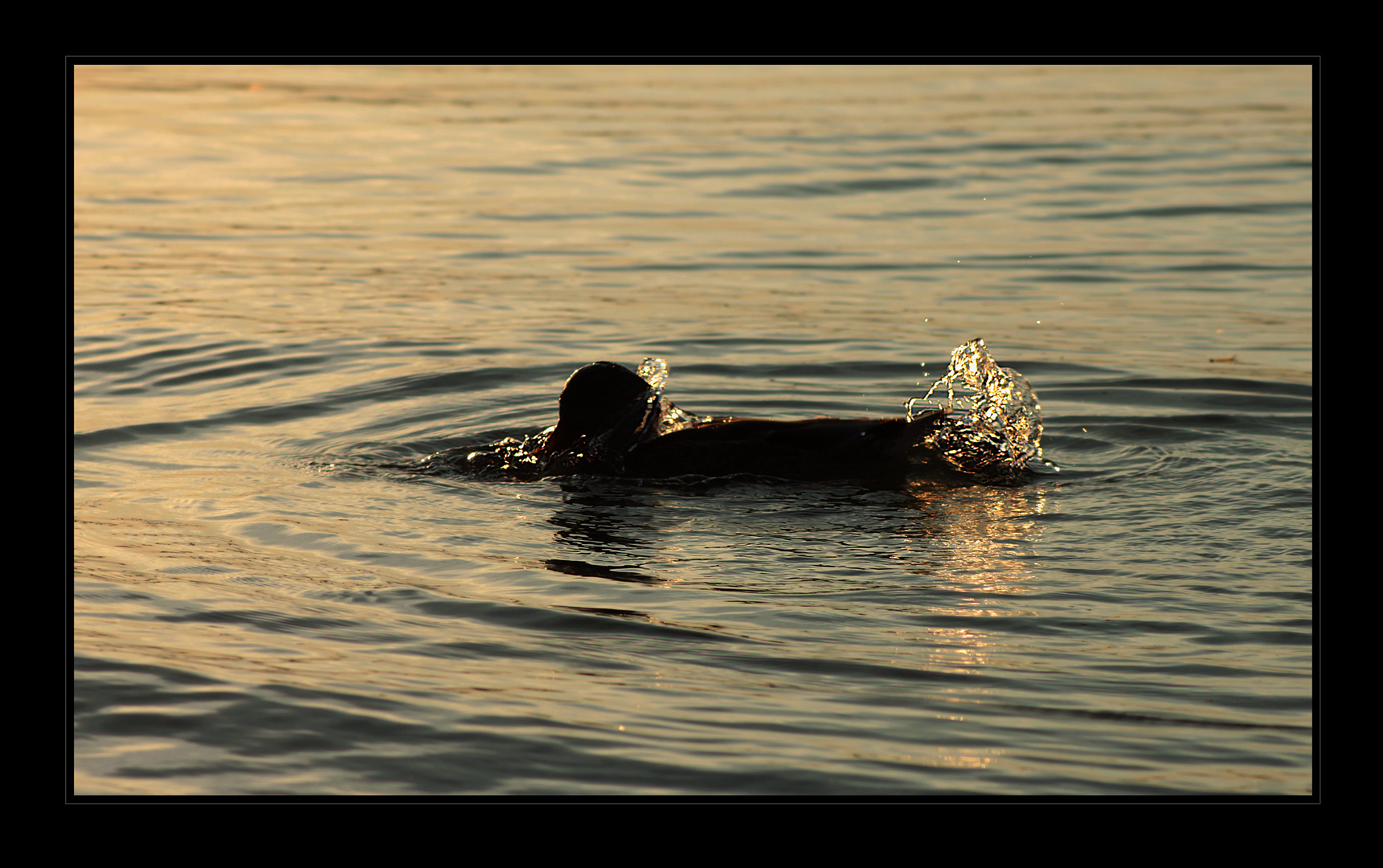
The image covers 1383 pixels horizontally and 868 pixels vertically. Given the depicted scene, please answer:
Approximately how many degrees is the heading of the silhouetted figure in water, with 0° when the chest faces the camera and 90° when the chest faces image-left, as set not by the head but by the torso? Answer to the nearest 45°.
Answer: approximately 90°

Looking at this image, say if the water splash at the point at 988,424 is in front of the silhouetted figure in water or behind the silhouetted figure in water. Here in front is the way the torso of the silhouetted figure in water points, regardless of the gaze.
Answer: behind
